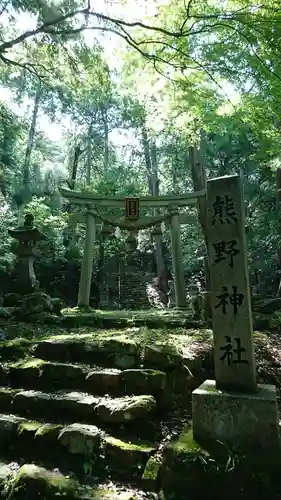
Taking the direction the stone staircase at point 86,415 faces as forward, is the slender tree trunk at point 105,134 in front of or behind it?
behind

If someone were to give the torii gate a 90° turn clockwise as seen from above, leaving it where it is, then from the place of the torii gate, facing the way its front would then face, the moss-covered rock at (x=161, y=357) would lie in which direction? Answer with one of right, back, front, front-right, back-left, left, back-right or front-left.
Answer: left

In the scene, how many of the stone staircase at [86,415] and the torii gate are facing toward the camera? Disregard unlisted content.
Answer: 2

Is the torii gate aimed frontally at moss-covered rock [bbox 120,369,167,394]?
yes

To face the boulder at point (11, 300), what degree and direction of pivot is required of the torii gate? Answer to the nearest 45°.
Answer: approximately 45° to its right

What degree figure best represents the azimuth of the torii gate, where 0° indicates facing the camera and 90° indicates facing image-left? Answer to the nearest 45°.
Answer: approximately 0°

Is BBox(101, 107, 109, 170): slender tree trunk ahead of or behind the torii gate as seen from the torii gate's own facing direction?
behind

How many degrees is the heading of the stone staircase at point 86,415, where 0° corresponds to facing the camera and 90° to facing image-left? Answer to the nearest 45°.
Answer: approximately 0°

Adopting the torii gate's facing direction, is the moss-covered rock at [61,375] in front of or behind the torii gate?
in front

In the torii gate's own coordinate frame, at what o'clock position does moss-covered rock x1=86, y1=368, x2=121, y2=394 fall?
The moss-covered rock is roughly at 12 o'clock from the torii gate.

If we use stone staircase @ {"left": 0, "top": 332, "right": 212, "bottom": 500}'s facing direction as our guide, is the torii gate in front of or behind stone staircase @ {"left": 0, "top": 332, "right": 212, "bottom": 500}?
behind

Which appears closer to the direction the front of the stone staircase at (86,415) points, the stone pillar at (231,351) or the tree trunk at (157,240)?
the stone pillar

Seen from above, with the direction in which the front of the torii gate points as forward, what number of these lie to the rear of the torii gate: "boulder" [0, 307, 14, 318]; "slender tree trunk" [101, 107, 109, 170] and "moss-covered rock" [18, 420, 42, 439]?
1

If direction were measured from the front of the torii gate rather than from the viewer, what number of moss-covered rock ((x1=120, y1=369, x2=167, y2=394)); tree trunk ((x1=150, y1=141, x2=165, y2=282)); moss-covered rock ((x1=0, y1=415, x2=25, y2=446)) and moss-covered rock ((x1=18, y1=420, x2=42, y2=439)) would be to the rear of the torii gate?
1

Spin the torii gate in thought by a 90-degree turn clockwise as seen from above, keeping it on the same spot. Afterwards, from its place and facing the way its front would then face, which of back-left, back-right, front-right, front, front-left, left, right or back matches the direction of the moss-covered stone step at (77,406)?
left

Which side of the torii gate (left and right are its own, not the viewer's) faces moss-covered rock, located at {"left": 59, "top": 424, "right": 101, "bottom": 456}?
front

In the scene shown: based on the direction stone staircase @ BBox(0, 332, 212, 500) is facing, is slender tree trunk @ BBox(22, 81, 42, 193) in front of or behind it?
behind
